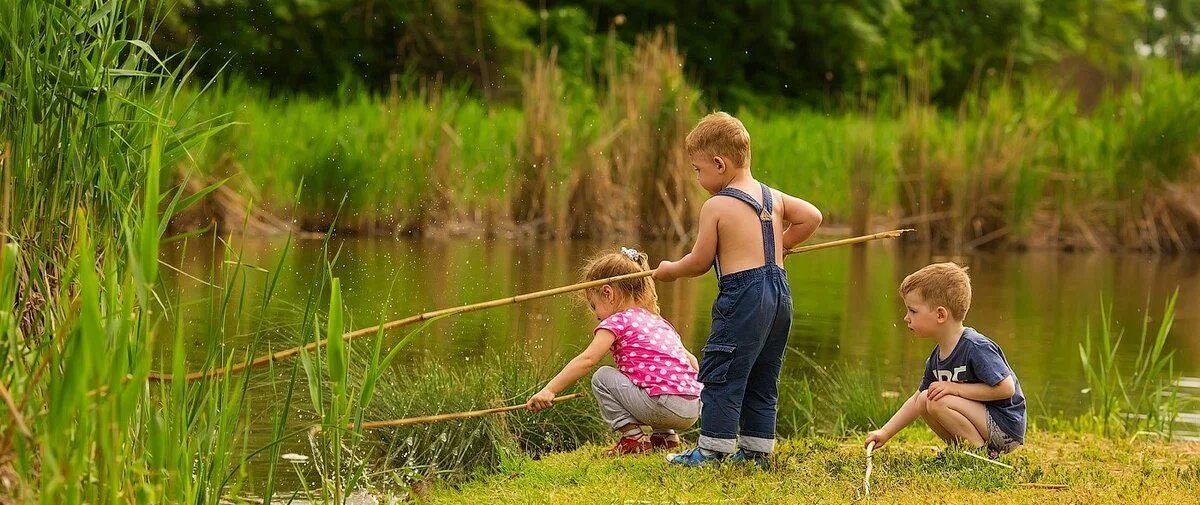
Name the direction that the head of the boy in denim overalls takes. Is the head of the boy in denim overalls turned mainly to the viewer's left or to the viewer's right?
to the viewer's left

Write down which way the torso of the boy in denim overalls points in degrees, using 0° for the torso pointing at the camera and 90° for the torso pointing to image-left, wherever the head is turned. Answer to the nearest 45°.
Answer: approximately 135°

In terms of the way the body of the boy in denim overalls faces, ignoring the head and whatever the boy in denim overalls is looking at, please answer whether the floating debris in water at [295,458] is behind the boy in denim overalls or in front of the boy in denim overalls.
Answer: in front
